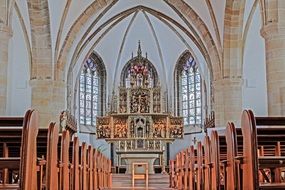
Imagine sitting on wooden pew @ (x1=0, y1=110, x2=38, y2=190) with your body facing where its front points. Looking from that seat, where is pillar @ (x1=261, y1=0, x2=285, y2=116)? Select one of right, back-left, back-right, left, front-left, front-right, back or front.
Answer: front-right

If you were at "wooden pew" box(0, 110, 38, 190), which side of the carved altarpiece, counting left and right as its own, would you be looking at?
front

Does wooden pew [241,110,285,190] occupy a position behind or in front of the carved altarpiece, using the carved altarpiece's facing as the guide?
in front

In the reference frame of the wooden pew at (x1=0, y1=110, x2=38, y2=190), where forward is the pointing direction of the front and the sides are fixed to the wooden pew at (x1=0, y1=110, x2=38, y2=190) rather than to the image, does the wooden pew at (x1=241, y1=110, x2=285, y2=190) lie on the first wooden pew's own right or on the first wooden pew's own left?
on the first wooden pew's own right

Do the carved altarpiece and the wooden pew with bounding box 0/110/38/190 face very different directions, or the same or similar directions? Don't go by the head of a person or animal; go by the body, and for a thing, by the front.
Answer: very different directions

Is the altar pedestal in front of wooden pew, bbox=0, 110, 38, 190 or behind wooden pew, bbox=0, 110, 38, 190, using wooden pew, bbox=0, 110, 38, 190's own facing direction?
in front

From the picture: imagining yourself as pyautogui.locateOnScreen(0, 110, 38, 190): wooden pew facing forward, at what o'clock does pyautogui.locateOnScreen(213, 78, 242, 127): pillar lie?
The pillar is roughly at 1 o'clock from the wooden pew.

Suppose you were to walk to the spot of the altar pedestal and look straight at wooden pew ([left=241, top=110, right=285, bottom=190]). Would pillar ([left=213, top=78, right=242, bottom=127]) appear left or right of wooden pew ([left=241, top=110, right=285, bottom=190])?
left

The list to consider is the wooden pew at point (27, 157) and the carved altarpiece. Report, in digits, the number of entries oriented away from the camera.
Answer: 1

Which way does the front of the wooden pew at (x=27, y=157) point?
away from the camera
